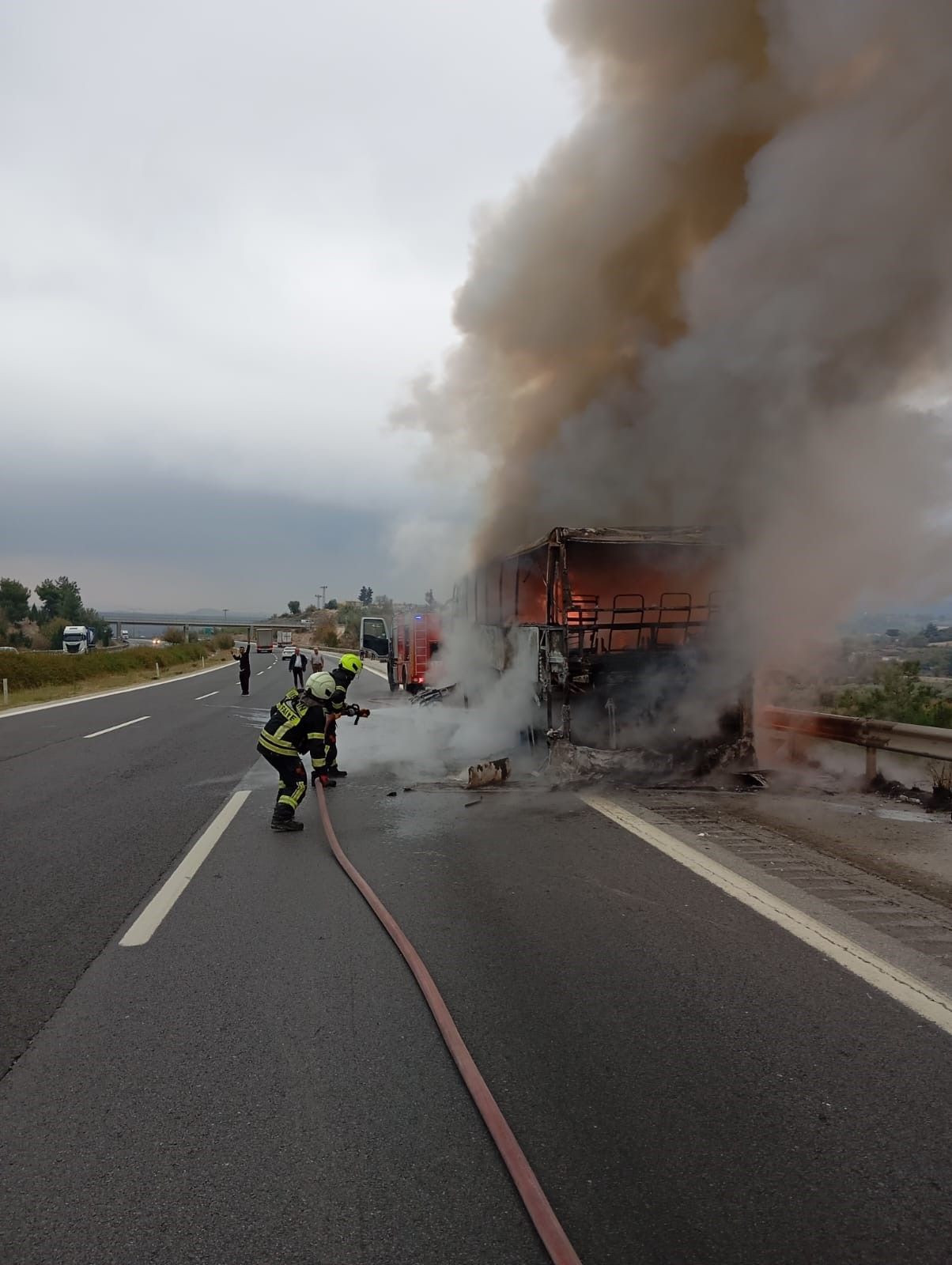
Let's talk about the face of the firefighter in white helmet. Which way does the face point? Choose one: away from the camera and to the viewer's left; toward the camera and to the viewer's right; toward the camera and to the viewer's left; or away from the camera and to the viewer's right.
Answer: away from the camera and to the viewer's right

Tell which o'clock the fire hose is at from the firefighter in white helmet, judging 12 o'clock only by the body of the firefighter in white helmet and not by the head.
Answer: The fire hose is roughly at 4 o'clock from the firefighter in white helmet.

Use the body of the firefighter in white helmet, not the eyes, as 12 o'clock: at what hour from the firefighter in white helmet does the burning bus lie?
The burning bus is roughly at 1 o'clock from the firefighter in white helmet.

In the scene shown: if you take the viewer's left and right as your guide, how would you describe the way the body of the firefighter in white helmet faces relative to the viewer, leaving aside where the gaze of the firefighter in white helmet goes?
facing away from the viewer and to the right of the viewer

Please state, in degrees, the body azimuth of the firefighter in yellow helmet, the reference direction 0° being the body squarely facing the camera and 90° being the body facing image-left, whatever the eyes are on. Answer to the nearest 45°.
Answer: approximately 270°

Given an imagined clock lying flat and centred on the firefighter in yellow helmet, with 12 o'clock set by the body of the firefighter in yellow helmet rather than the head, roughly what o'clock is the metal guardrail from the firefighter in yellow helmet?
The metal guardrail is roughly at 12 o'clock from the firefighter in yellow helmet.

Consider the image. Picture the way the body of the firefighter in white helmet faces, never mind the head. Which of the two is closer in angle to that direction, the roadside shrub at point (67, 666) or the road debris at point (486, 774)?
the road debris

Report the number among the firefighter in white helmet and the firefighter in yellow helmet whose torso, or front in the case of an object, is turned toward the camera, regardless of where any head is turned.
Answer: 0

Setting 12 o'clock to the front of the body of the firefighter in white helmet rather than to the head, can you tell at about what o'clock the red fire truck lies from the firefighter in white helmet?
The red fire truck is roughly at 11 o'clock from the firefighter in white helmet.

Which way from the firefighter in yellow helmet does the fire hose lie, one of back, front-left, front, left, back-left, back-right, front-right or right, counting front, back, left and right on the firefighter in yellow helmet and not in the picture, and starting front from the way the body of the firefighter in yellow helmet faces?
right

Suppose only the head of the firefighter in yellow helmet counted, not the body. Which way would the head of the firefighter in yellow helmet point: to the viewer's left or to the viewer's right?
to the viewer's right
